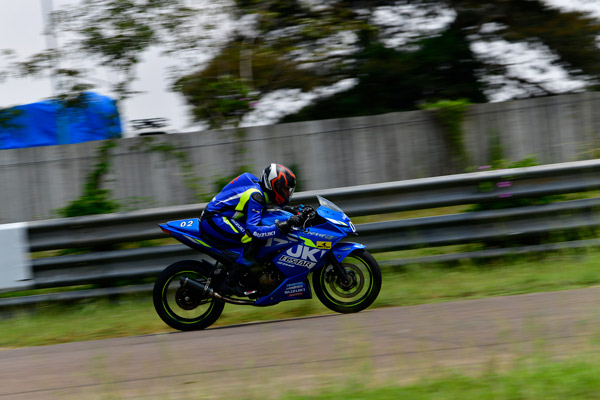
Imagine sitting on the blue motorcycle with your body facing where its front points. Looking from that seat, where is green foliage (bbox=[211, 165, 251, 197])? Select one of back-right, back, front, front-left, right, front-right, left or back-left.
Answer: left

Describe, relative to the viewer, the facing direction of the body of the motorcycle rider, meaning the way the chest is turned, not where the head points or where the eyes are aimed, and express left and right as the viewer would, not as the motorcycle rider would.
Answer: facing to the right of the viewer

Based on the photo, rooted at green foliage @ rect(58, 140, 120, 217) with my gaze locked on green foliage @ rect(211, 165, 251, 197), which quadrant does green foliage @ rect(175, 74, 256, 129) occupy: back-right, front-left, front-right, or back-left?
front-left

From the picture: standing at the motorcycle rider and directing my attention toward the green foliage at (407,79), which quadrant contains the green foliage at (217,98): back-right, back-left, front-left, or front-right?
front-left

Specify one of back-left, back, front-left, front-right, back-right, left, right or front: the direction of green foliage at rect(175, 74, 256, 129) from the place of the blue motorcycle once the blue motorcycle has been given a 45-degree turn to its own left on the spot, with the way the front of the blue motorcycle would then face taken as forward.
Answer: front-left

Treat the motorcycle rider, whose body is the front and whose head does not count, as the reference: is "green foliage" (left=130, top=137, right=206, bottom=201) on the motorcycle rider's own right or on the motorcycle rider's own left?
on the motorcycle rider's own left

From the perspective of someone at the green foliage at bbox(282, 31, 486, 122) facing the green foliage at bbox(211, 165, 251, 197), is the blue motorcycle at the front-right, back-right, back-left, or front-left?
front-left

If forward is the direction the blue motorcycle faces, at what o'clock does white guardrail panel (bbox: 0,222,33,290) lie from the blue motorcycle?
The white guardrail panel is roughly at 7 o'clock from the blue motorcycle.

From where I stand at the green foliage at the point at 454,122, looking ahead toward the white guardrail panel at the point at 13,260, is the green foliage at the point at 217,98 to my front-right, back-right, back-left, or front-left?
front-right

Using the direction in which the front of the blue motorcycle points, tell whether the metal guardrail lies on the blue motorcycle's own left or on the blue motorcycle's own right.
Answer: on the blue motorcycle's own left

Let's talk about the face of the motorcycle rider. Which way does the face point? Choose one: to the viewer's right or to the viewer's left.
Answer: to the viewer's right

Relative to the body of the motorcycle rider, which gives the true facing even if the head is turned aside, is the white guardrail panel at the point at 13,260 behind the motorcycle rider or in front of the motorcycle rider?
behind

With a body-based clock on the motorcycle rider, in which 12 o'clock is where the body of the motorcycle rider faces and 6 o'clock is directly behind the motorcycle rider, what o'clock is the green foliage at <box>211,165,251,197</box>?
The green foliage is roughly at 9 o'clock from the motorcycle rider.

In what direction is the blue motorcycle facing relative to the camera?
to the viewer's right

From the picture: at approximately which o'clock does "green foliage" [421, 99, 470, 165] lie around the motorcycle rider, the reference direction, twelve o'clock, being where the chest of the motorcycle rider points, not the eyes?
The green foliage is roughly at 10 o'clock from the motorcycle rider.

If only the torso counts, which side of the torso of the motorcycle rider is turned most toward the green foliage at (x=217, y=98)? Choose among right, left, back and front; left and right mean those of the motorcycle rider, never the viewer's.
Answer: left
